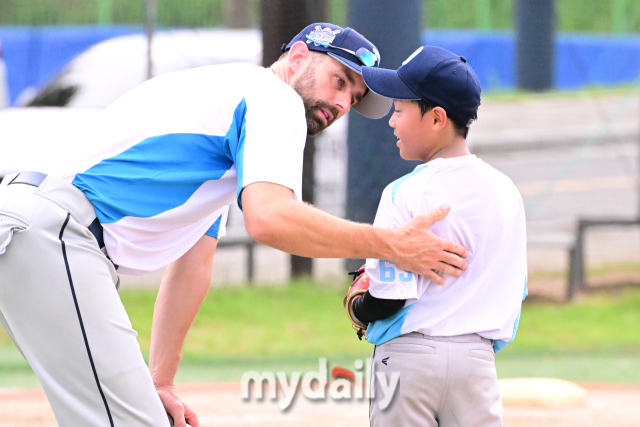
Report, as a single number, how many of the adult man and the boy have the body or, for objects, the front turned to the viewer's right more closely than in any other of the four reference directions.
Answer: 1

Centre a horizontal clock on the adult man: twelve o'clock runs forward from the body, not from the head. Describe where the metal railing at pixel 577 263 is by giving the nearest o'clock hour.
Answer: The metal railing is roughly at 10 o'clock from the adult man.

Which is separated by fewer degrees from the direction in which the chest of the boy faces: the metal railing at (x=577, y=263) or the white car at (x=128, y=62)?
the white car

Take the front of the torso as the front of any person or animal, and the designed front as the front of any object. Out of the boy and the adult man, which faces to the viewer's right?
the adult man

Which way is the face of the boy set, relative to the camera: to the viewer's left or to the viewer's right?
to the viewer's left

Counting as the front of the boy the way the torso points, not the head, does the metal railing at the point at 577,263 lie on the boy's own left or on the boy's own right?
on the boy's own right

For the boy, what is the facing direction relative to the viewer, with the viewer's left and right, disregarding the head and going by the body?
facing away from the viewer and to the left of the viewer

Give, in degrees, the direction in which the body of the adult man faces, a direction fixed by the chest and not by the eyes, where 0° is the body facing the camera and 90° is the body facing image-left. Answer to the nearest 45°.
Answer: approximately 270°

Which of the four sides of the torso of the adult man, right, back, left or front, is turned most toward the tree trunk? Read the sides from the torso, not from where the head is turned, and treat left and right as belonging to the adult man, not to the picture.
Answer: left
